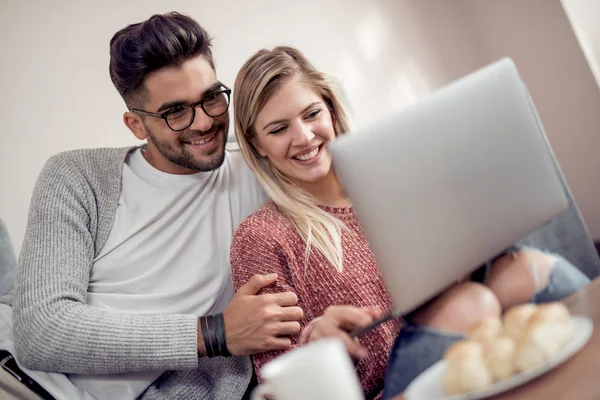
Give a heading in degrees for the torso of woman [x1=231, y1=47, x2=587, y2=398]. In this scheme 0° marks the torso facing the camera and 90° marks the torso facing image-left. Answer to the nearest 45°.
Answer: approximately 315°

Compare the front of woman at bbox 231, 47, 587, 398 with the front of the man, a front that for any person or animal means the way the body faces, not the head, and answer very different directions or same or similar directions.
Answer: same or similar directions

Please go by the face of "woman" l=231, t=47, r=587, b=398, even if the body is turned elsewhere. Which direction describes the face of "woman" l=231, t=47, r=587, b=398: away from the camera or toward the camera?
toward the camera

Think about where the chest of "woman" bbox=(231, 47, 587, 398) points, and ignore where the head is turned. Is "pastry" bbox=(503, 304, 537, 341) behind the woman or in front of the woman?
in front

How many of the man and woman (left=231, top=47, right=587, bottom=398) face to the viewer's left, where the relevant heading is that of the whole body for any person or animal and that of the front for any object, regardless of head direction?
0

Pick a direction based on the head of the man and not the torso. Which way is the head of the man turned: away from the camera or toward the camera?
toward the camera

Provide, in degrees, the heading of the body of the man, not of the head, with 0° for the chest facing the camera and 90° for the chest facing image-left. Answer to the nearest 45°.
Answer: approximately 315°
